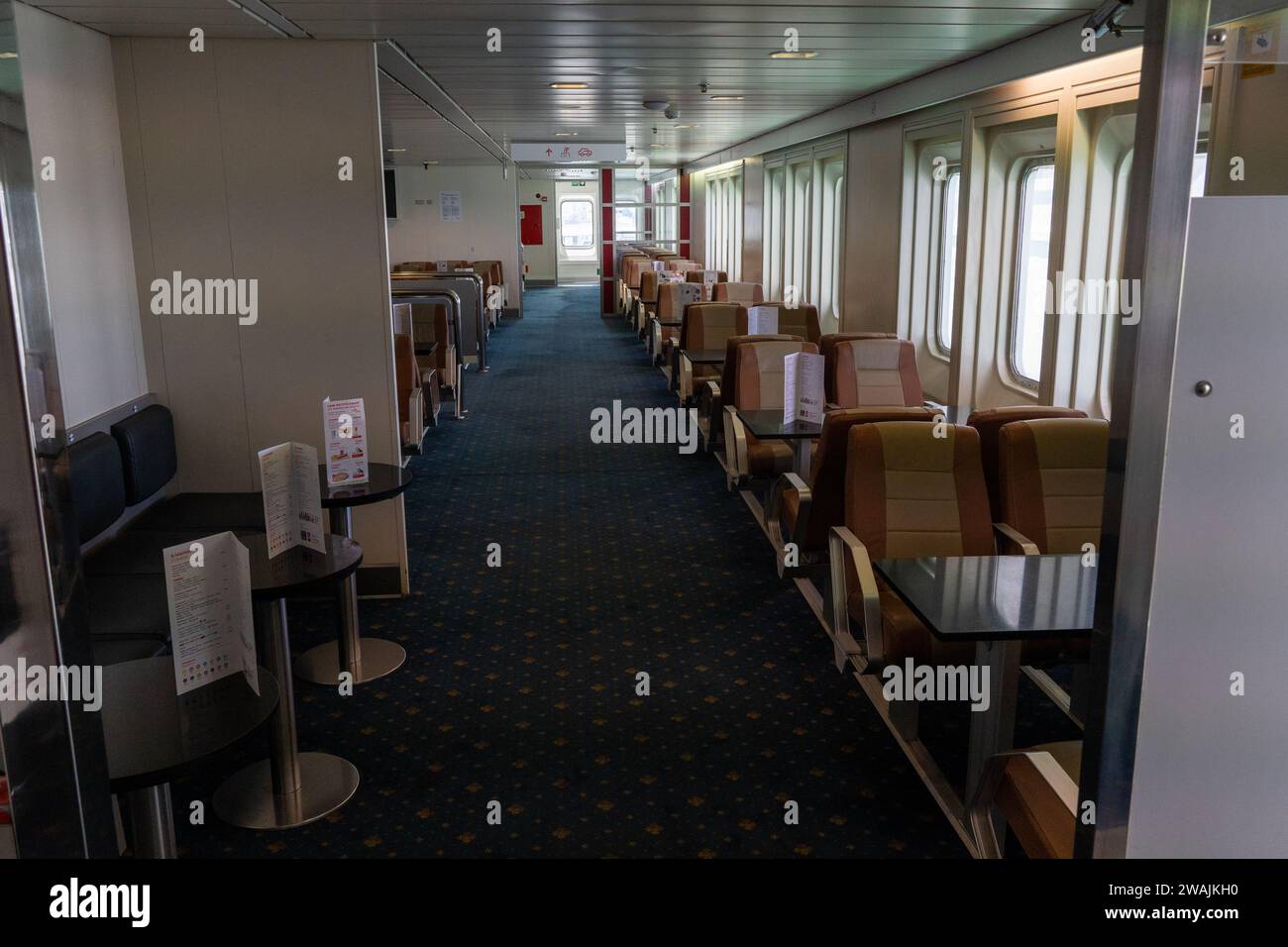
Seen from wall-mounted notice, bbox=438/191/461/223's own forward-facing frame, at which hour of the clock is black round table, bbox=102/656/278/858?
The black round table is roughly at 12 o'clock from the wall-mounted notice.

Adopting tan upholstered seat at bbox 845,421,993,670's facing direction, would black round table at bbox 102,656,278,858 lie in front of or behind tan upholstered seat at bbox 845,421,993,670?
in front

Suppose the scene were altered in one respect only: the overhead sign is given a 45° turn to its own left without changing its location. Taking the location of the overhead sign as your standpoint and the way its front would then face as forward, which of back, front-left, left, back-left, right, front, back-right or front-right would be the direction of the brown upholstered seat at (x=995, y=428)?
front-right

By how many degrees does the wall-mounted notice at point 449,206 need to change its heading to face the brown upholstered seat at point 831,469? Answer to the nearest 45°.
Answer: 0° — it already faces it

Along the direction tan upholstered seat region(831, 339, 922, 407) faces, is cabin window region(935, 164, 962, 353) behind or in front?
behind

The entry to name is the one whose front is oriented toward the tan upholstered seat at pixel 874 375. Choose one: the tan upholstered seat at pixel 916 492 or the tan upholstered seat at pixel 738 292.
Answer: the tan upholstered seat at pixel 738 292

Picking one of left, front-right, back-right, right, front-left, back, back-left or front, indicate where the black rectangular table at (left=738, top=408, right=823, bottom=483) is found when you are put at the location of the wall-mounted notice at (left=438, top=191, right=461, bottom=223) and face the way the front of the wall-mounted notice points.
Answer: front

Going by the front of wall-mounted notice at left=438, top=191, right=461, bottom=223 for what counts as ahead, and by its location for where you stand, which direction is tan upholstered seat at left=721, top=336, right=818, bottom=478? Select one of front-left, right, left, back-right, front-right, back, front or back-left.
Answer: front

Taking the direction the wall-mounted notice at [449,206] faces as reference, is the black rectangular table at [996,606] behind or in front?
in front

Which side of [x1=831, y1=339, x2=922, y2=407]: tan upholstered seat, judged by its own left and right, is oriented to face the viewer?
front

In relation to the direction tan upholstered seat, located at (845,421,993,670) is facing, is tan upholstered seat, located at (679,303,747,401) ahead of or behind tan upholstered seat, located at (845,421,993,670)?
behind

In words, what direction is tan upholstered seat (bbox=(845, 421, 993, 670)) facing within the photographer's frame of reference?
facing the viewer

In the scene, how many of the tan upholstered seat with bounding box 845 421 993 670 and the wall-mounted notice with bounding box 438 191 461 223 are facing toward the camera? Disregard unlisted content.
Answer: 2

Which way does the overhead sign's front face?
toward the camera

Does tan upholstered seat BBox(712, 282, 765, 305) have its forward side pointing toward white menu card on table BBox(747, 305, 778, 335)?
yes
